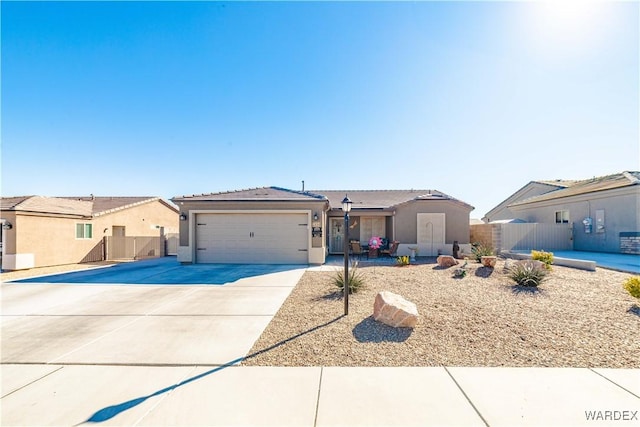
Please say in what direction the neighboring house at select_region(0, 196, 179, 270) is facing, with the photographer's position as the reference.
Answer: facing the viewer and to the left of the viewer

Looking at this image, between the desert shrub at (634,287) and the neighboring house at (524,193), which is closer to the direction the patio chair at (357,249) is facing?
the desert shrub

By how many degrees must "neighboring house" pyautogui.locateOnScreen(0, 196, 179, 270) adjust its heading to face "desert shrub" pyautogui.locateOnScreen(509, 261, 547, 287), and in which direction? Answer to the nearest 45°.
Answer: approximately 90° to its left

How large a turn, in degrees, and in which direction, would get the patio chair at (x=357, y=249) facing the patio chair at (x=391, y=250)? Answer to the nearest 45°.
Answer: approximately 45° to its left

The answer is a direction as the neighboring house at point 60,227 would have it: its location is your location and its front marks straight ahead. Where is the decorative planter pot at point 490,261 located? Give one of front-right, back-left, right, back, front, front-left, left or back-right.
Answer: left

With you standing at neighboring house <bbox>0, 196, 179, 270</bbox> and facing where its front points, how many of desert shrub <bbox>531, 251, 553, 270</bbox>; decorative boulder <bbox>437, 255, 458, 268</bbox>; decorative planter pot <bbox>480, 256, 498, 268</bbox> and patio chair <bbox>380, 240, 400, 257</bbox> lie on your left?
4

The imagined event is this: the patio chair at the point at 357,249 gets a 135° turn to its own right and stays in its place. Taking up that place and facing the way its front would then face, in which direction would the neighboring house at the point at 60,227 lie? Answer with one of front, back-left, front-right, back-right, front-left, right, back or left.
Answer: front

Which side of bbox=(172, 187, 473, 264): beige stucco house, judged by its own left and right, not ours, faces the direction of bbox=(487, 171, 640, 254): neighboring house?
left

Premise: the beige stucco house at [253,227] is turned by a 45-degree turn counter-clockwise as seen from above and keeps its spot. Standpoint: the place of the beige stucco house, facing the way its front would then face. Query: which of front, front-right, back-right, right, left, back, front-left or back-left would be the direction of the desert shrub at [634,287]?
front

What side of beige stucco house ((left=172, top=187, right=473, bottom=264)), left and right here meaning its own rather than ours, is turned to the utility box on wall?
left

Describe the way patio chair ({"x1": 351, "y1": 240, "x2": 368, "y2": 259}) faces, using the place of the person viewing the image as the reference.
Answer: facing the viewer and to the right of the viewer

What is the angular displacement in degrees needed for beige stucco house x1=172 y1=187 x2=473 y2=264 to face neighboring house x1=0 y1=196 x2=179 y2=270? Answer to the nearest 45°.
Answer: approximately 90° to its right

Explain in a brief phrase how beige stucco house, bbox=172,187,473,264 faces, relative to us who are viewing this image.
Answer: facing the viewer

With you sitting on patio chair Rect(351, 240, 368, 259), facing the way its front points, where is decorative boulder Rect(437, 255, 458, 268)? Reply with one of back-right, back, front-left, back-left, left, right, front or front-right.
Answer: front

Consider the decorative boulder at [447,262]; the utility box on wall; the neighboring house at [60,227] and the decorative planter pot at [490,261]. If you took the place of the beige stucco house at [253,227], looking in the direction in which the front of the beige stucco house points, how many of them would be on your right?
1

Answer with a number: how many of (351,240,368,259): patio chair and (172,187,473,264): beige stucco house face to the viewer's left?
0
